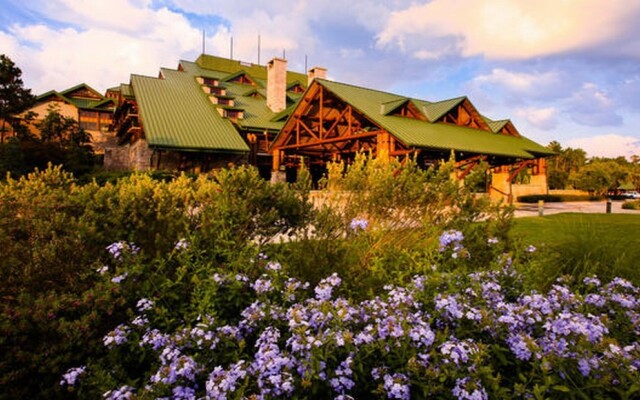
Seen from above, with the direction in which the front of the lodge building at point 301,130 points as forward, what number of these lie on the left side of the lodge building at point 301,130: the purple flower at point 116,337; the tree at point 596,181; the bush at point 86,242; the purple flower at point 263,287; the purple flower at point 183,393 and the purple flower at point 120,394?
1

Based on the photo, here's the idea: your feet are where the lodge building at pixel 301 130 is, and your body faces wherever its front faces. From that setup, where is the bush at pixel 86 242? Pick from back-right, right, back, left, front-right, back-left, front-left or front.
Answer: front-right

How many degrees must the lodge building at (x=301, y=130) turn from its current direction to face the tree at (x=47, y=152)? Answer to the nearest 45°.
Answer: approximately 135° to its right

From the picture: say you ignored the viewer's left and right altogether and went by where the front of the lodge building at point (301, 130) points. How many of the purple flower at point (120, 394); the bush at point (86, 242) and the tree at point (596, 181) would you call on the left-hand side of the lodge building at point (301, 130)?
1

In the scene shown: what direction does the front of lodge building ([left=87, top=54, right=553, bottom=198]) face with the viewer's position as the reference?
facing the viewer and to the right of the viewer

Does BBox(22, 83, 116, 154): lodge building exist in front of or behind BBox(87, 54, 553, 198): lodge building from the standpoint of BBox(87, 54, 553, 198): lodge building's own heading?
behind

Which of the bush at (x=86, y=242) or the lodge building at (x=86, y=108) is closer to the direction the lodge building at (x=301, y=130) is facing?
the bush

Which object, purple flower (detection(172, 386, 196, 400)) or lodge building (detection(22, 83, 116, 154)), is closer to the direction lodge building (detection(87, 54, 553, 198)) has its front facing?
the purple flower

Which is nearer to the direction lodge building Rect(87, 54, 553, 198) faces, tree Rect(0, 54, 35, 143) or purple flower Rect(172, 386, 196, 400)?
the purple flower

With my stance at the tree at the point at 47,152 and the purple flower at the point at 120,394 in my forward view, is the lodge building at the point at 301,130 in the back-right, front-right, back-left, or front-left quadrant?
front-left

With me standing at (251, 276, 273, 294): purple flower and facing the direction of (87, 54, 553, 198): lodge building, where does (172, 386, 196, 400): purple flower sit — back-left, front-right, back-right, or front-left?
back-left

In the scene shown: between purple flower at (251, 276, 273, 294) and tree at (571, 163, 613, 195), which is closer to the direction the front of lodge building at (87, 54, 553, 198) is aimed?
the purple flower

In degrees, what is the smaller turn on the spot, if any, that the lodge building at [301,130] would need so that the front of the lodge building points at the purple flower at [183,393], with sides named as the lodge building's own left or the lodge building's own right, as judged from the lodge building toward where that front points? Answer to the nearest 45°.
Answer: approximately 45° to the lodge building's own right

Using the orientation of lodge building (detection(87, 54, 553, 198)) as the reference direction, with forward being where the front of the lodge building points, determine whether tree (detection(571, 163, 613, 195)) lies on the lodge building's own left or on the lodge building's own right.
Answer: on the lodge building's own left
